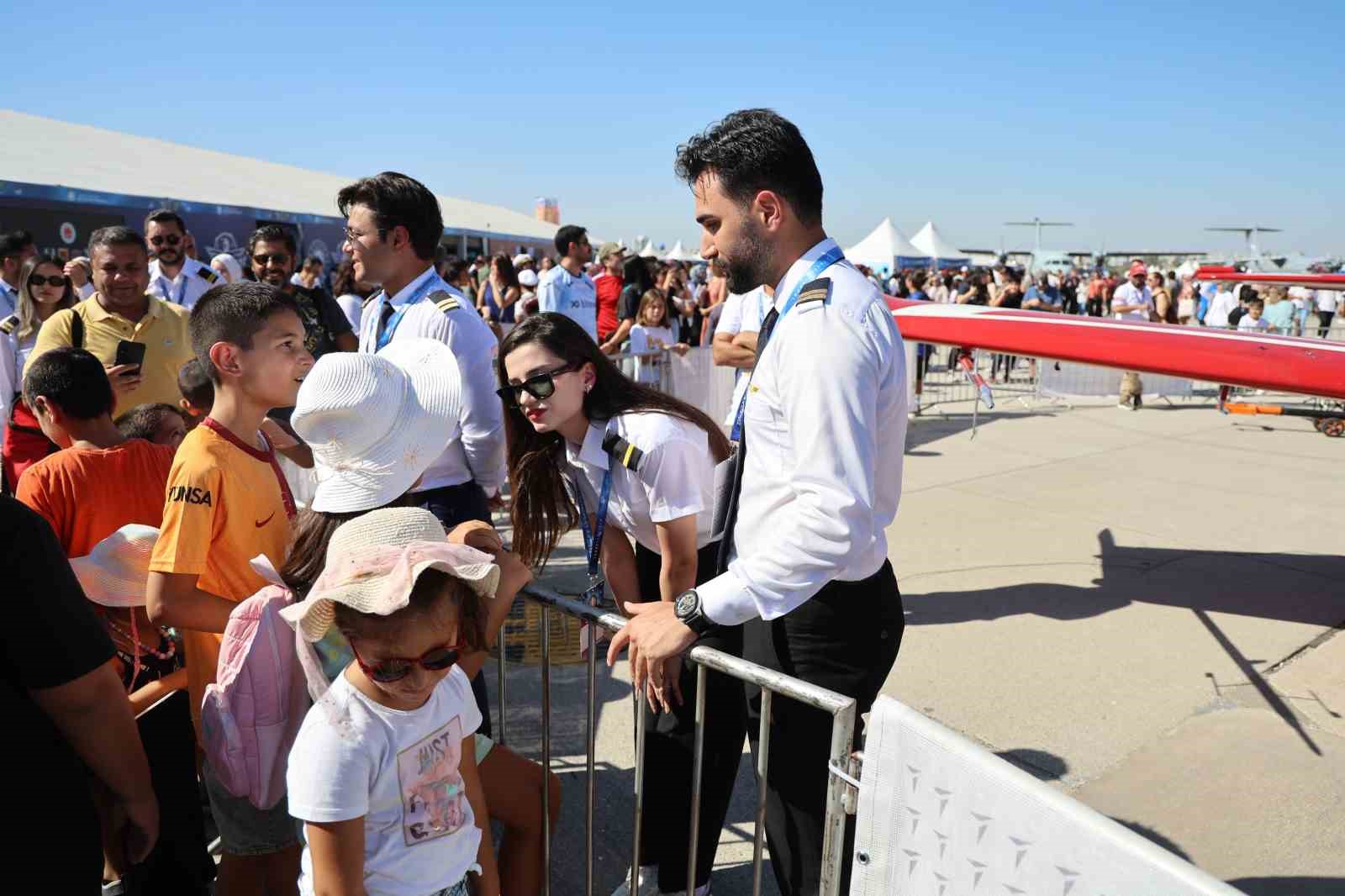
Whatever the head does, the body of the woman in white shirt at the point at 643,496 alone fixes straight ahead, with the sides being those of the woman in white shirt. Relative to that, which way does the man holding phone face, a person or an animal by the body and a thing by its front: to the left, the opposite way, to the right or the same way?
to the left

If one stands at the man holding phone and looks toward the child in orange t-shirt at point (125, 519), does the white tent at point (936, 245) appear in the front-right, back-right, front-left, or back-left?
back-left

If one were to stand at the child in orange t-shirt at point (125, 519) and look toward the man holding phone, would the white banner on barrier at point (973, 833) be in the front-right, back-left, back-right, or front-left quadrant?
back-right

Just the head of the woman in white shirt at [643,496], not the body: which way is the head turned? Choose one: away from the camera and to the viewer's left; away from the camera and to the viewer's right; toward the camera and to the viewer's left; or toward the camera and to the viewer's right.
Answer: toward the camera and to the viewer's left

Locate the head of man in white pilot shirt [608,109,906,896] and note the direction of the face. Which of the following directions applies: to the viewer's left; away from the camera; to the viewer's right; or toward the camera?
to the viewer's left

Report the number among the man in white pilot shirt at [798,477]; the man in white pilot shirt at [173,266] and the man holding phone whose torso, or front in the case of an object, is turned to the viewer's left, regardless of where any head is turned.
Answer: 1

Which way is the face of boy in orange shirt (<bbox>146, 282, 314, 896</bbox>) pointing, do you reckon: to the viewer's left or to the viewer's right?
to the viewer's right

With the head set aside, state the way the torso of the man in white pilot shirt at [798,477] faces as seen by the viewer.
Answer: to the viewer's left

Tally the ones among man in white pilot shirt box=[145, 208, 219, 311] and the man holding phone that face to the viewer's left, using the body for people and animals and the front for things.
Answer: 0

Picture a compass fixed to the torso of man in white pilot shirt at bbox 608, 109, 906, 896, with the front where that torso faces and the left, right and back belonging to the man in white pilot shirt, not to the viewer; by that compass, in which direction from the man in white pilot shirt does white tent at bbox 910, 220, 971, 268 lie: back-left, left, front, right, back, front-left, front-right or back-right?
right
